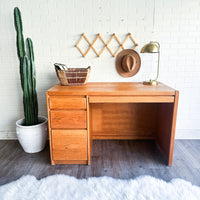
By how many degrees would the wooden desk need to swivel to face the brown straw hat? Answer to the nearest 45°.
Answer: approximately 135° to its left

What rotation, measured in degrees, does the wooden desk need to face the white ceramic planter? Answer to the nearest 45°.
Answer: approximately 90° to its right

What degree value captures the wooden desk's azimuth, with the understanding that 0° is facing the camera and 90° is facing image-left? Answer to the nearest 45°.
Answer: approximately 0°

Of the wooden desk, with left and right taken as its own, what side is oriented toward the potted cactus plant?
right
